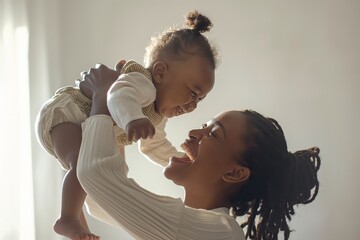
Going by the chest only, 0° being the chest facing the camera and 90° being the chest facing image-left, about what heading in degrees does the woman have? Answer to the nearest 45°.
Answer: approximately 90°

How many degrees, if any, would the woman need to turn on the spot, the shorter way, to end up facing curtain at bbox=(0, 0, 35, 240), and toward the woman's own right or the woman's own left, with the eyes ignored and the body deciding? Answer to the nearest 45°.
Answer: approximately 45° to the woman's own right
